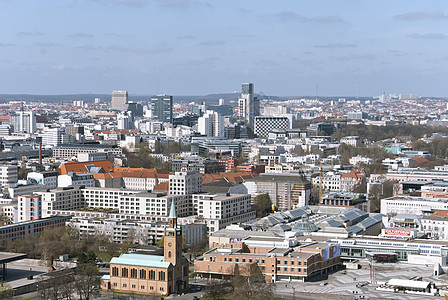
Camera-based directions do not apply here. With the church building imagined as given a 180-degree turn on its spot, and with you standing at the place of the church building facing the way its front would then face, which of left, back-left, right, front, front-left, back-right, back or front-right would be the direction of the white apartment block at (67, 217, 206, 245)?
front-right

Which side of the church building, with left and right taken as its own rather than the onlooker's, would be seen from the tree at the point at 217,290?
front

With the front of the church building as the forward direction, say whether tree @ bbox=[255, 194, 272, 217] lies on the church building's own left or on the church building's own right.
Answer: on the church building's own left

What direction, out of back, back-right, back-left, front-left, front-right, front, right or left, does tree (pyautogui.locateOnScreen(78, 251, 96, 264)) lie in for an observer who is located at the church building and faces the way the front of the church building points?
back

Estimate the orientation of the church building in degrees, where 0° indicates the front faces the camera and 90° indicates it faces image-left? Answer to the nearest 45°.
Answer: approximately 315°

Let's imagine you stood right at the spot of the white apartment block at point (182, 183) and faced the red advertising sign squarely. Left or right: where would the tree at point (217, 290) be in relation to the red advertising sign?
right

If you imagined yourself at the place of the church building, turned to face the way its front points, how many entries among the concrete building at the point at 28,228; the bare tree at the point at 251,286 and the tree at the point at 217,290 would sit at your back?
1

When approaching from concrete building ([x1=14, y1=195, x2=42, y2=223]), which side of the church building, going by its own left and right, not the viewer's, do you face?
back

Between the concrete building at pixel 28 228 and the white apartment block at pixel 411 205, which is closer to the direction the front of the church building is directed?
the white apartment block

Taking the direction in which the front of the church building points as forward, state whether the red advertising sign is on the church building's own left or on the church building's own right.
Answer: on the church building's own left
